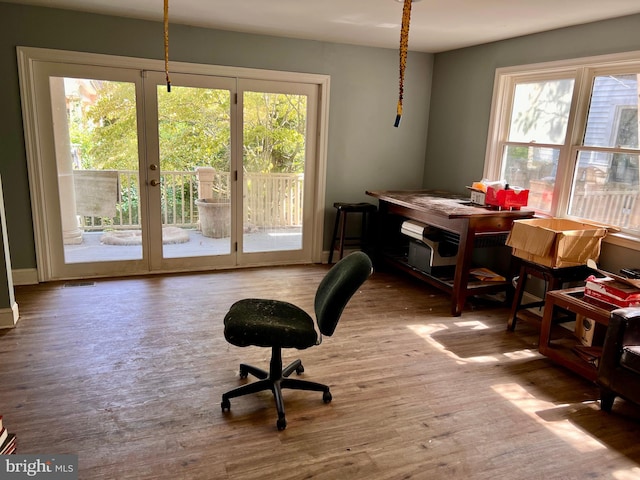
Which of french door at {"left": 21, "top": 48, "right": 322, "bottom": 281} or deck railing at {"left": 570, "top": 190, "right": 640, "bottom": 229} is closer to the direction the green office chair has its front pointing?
the french door

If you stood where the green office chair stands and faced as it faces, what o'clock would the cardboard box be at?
The cardboard box is roughly at 5 o'clock from the green office chair.

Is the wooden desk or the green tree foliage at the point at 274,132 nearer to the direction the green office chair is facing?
the green tree foliage

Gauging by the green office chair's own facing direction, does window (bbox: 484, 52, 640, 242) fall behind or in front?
behind

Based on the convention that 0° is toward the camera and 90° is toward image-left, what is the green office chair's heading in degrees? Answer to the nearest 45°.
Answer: approximately 90°

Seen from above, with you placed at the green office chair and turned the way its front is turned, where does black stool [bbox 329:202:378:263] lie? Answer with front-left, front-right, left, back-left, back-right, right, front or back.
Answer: right

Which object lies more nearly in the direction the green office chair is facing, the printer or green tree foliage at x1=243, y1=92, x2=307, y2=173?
the green tree foliage

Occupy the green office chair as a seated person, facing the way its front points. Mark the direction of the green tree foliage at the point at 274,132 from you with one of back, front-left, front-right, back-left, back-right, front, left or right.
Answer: right

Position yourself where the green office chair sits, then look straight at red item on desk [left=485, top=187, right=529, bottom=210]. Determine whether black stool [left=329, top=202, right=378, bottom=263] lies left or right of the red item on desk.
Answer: left

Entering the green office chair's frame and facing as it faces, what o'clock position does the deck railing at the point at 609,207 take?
The deck railing is roughly at 5 o'clock from the green office chair.
